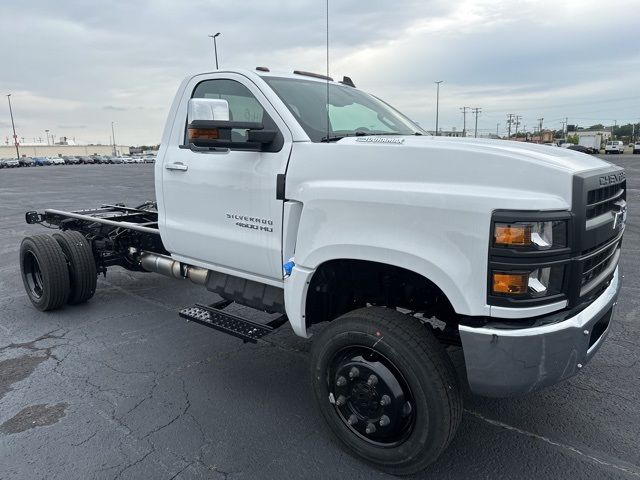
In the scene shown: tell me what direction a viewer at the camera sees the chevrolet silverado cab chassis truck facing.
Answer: facing the viewer and to the right of the viewer
